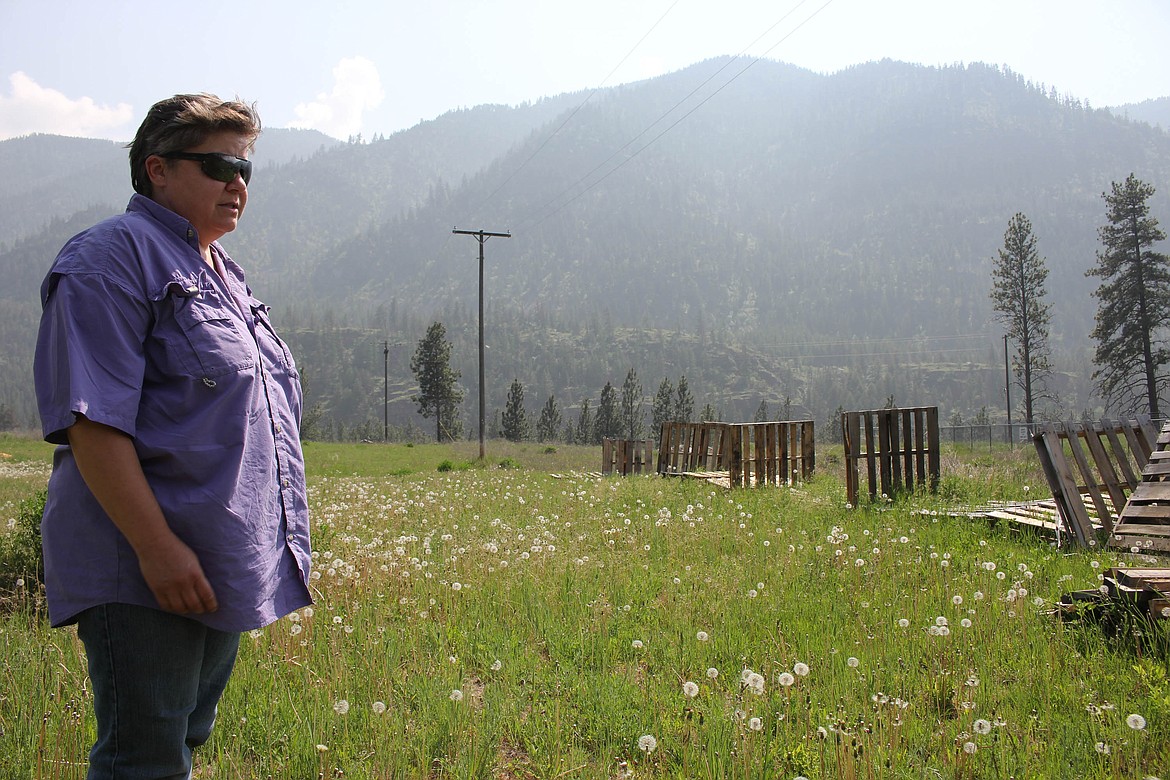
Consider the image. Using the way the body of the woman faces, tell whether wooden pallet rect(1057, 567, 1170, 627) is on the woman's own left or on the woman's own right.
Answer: on the woman's own left

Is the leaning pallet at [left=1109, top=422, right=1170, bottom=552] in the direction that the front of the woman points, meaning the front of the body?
no

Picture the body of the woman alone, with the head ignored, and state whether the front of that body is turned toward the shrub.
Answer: no

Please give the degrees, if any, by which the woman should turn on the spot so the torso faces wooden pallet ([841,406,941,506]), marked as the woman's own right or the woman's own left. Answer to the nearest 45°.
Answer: approximately 90° to the woman's own left

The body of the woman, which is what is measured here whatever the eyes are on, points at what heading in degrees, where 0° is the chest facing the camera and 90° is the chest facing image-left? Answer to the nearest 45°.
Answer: approximately 315°

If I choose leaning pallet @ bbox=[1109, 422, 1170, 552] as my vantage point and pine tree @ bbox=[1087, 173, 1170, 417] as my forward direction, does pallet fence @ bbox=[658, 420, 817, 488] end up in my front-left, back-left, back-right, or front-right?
front-left

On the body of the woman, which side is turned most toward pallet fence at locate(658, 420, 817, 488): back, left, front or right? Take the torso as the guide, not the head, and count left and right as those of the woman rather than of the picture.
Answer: left

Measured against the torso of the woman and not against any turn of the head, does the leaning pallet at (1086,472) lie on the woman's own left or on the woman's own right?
on the woman's own left

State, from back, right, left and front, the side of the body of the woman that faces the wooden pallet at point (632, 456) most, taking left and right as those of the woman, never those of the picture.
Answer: left
